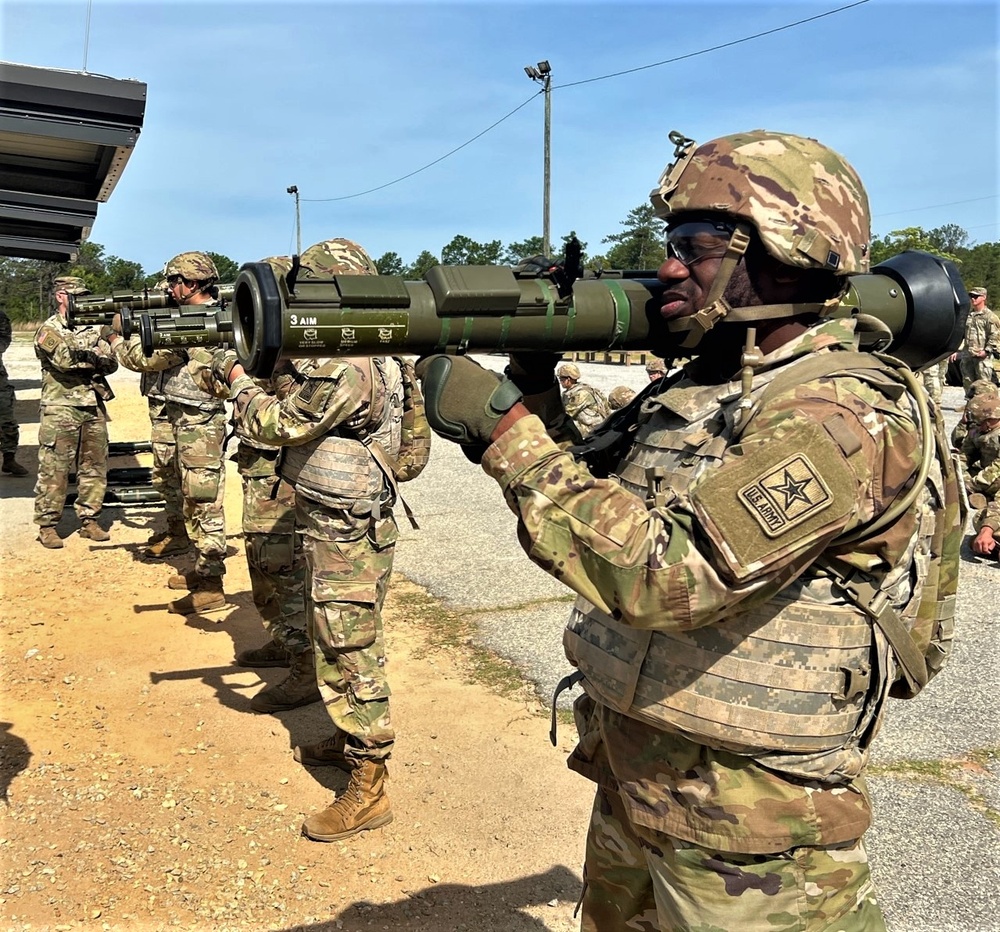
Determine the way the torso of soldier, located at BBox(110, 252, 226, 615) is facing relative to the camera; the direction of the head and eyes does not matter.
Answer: to the viewer's left

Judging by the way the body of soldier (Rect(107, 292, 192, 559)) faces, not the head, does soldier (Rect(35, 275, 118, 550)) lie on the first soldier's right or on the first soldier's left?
on the first soldier's right

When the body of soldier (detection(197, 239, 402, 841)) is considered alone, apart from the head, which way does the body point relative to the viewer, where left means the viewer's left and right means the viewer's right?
facing to the left of the viewer

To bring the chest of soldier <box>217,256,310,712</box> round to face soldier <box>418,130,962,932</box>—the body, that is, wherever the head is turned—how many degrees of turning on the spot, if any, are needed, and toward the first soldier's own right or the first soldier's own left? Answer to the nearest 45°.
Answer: approximately 90° to the first soldier's own left

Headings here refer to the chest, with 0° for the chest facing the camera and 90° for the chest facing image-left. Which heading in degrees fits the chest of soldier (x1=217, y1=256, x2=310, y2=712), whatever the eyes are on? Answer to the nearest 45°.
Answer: approximately 90°
